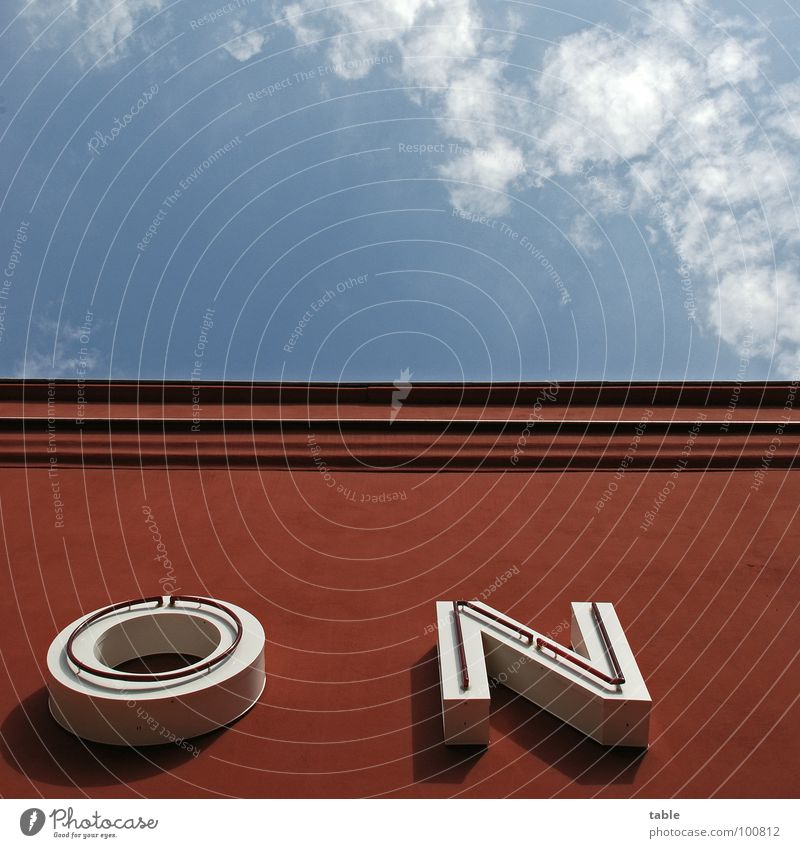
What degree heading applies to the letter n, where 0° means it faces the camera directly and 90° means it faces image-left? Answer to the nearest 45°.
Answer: approximately 0°
